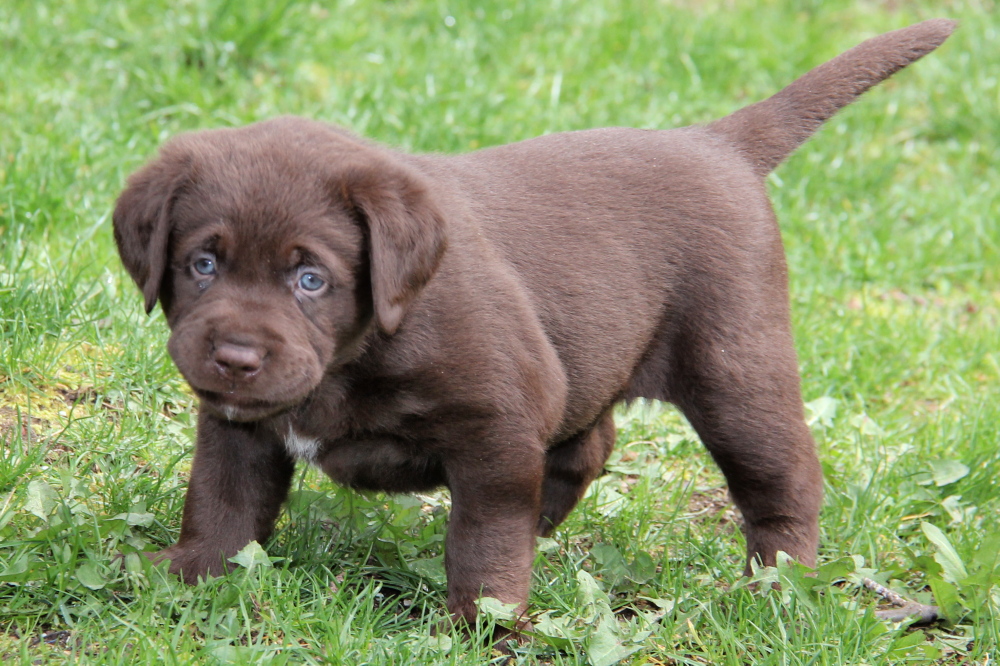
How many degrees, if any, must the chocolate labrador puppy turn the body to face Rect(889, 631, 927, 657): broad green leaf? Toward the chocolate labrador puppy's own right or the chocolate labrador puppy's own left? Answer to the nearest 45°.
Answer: approximately 135° to the chocolate labrador puppy's own left

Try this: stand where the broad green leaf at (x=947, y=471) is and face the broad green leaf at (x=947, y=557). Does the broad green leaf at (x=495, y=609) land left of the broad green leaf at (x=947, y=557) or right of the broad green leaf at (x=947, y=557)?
right

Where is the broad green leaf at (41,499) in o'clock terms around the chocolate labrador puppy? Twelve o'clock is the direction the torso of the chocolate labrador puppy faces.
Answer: The broad green leaf is roughly at 1 o'clock from the chocolate labrador puppy.

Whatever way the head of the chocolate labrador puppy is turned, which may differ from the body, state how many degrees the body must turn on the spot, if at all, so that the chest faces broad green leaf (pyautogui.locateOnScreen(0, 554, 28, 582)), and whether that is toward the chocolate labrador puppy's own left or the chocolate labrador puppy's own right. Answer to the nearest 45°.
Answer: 0° — it already faces it

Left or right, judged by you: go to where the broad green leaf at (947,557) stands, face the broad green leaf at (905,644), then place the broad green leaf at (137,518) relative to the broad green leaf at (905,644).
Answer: right

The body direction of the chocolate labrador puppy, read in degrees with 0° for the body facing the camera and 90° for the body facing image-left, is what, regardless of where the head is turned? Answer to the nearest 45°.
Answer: approximately 45°

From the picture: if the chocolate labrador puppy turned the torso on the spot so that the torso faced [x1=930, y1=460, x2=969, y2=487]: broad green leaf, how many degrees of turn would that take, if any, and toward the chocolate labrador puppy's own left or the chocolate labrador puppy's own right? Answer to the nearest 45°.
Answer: approximately 180°

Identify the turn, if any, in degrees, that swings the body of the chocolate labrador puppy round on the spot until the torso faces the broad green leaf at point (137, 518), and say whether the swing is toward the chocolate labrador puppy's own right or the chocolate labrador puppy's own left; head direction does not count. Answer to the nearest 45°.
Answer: approximately 45° to the chocolate labrador puppy's own right

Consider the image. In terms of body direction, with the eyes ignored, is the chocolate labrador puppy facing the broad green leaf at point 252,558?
yes
